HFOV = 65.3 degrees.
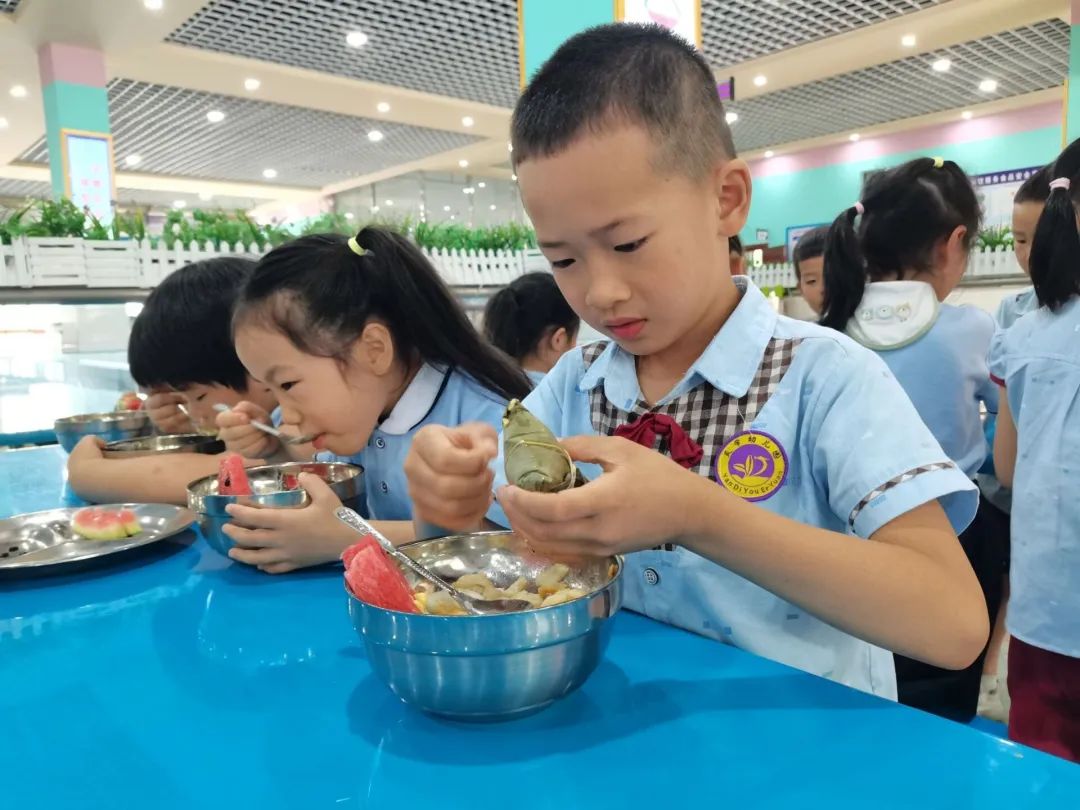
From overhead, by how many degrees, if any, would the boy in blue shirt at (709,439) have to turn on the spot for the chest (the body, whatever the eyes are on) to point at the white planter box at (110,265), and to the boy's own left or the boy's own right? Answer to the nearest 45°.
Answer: approximately 90° to the boy's own right

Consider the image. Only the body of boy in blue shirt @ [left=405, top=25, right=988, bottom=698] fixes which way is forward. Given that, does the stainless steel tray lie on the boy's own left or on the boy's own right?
on the boy's own right

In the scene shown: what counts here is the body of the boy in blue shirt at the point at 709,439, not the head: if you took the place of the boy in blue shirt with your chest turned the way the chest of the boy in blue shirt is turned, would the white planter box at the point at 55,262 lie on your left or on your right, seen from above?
on your right

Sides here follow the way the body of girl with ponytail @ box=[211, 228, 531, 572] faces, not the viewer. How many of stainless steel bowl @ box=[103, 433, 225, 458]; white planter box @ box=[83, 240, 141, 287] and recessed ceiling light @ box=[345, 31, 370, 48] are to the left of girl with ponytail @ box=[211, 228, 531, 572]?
0

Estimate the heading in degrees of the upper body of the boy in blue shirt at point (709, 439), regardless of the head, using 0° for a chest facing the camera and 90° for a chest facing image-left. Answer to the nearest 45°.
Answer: approximately 45°

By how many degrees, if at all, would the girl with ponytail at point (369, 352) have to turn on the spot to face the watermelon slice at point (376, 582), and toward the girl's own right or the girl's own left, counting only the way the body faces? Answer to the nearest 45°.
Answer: approximately 45° to the girl's own left

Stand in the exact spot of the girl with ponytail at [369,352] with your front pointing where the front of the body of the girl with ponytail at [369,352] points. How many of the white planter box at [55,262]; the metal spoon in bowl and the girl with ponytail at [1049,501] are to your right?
1

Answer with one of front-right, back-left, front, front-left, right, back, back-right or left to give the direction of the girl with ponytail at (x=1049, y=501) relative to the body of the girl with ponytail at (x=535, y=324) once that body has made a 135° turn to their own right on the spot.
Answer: front-left

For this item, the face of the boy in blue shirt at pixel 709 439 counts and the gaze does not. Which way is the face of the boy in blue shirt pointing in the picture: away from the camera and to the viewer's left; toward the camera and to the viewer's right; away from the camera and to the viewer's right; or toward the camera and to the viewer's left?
toward the camera and to the viewer's left

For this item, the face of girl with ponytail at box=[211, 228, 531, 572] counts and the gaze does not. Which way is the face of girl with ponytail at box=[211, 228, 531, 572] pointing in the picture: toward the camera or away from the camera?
toward the camera

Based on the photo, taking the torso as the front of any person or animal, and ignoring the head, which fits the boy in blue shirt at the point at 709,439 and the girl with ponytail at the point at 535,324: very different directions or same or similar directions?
very different directions

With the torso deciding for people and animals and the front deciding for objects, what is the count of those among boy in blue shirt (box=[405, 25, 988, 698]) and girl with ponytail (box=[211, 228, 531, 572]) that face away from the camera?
0

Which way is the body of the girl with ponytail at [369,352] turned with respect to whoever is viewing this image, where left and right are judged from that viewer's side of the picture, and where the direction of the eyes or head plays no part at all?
facing the viewer and to the left of the viewer

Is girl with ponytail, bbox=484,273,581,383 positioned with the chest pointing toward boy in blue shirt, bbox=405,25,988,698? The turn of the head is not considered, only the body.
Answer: no

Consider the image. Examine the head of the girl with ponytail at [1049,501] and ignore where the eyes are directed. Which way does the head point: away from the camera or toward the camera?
away from the camera
